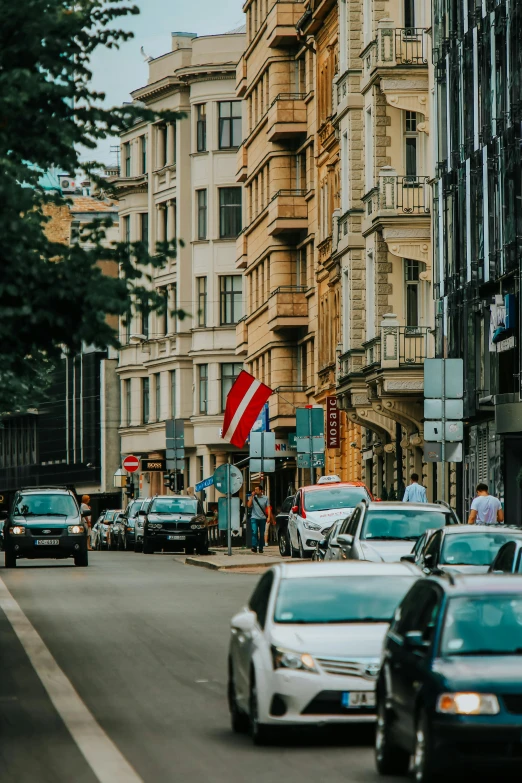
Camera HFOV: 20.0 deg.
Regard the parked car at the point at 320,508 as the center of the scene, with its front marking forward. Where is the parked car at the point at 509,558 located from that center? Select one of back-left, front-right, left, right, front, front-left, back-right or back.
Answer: front

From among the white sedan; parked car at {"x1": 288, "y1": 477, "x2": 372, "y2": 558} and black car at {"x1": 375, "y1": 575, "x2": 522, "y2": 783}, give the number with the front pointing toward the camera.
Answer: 3

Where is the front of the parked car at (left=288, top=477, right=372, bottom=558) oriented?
toward the camera

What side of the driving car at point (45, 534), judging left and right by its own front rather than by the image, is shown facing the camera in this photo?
front

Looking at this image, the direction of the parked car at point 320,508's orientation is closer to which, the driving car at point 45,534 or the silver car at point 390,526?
the silver car

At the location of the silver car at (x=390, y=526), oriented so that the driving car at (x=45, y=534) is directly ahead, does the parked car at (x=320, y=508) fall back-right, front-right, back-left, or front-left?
front-right

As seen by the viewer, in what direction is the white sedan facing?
toward the camera

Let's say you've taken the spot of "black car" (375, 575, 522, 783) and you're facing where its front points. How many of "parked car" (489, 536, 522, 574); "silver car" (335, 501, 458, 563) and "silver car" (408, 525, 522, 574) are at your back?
3

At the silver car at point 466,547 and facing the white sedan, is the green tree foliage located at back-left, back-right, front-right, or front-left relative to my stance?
front-right

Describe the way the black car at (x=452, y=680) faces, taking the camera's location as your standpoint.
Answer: facing the viewer

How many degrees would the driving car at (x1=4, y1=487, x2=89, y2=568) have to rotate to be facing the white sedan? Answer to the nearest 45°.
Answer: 0° — it already faces it

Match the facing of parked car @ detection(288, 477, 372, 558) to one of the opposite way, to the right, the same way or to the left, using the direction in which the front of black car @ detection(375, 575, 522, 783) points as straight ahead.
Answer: the same way

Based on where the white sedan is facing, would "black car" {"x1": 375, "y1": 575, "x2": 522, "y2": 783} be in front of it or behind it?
in front

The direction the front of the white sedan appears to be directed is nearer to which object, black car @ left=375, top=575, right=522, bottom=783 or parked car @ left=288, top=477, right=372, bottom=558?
the black car

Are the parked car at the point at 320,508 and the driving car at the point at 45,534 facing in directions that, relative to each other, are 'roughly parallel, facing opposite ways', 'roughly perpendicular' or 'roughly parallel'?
roughly parallel

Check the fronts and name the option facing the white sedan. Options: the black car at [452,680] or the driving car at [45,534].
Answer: the driving car

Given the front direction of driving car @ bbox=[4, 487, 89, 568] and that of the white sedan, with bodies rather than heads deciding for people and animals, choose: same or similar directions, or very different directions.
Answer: same or similar directions
